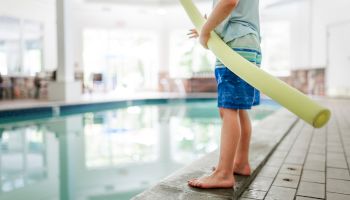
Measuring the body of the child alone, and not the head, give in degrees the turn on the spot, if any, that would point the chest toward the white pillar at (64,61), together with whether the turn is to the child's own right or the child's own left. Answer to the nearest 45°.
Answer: approximately 45° to the child's own right

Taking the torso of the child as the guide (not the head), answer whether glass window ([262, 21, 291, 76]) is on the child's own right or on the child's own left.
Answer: on the child's own right

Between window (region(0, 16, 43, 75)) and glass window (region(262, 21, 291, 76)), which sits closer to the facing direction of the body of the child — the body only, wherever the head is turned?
the window

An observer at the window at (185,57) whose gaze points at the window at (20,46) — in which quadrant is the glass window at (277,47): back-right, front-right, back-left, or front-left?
back-left

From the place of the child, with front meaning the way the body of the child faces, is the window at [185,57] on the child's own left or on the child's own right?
on the child's own right

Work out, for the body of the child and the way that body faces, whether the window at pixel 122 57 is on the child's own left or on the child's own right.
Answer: on the child's own right

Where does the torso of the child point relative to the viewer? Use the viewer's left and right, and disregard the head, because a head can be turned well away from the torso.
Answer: facing to the left of the viewer

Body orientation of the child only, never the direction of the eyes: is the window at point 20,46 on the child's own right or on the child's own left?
on the child's own right
